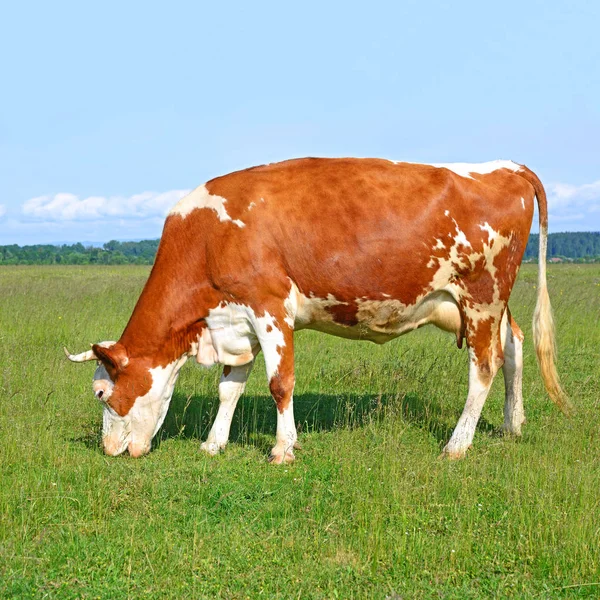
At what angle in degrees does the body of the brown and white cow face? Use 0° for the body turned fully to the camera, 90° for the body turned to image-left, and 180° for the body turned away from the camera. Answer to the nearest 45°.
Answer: approximately 90°
